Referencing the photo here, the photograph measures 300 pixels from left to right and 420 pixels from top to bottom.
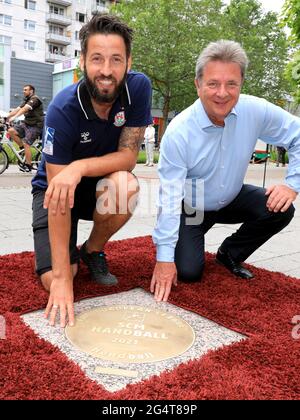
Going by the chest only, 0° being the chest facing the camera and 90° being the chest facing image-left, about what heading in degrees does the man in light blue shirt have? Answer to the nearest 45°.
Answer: approximately 0°

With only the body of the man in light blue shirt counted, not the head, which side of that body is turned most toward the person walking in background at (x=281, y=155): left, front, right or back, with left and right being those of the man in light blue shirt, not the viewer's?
back

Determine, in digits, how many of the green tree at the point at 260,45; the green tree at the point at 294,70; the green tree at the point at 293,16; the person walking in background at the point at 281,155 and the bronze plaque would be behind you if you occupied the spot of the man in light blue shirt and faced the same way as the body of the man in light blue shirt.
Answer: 4

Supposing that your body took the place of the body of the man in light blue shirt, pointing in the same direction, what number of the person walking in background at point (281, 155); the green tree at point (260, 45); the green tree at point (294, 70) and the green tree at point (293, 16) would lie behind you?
4

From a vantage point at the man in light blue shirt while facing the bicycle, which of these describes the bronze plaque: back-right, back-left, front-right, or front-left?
back-left

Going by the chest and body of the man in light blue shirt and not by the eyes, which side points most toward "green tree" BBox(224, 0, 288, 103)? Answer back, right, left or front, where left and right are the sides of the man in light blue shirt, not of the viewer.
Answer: back

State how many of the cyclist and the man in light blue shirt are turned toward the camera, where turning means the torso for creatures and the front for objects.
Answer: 1

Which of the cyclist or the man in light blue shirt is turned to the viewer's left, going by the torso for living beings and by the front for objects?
the cyclist

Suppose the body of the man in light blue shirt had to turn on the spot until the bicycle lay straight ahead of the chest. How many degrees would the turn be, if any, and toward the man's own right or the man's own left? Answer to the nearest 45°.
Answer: approximately 135° to the man's own right

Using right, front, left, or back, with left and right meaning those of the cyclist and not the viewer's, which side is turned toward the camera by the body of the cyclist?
left

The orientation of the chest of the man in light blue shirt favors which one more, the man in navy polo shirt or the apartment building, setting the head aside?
the man in navy polo shirt

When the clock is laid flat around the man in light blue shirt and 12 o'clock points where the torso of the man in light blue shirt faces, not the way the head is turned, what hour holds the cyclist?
The cyclist is roughly at 5 o'clock from the man in light blue shirt.
